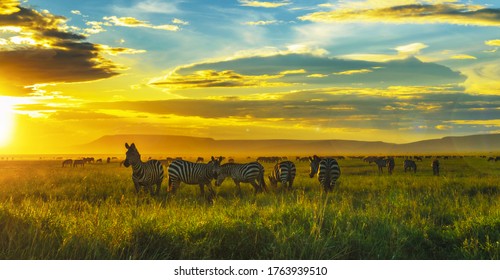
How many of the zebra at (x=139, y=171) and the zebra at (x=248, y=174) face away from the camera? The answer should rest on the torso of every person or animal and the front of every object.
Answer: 0

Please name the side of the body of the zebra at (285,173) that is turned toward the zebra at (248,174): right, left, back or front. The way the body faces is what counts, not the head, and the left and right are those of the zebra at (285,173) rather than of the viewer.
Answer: left

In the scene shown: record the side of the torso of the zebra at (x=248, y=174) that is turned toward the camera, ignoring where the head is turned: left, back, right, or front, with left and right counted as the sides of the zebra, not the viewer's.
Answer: left

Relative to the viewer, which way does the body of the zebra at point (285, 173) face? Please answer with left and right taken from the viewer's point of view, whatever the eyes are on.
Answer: facing away from the viewer and to the left of the viewer

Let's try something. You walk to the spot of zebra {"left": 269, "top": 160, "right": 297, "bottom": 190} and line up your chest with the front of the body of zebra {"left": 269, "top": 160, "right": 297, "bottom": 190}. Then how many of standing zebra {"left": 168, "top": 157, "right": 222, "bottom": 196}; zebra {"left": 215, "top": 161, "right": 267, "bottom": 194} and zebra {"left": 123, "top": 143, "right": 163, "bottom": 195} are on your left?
3

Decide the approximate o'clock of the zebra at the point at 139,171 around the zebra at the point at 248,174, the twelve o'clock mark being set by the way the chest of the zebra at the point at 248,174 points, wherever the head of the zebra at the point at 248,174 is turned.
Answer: the zebra at the point at 139,171 is roughly at 11 o'clock from the zebra at the point at 248,174.

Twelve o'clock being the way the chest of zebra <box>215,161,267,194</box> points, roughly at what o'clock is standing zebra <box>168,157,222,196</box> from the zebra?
The standing zebra is roughly at 11 o'clock from the zebra.

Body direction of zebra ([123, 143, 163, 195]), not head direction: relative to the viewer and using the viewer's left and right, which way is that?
facing the viewer and to the left of the viewer

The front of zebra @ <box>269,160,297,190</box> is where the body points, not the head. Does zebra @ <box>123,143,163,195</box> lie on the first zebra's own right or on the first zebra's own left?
on the first zebra's own left

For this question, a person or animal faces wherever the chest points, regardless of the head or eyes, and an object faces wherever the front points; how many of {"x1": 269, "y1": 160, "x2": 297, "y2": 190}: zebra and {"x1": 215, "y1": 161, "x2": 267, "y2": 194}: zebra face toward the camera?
0

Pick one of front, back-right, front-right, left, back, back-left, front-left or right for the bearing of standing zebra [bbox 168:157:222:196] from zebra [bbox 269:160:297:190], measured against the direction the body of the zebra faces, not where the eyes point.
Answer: left
